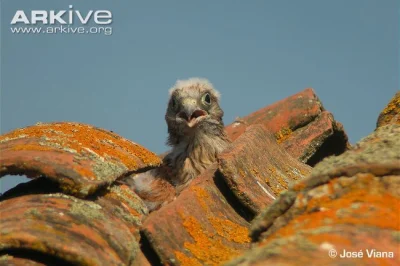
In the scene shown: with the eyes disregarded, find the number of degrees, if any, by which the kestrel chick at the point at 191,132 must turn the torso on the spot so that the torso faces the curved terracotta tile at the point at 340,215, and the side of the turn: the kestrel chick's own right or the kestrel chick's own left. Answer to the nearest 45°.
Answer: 0° — it already faces it

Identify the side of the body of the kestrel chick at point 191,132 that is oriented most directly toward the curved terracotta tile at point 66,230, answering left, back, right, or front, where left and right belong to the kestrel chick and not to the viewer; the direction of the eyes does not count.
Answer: front

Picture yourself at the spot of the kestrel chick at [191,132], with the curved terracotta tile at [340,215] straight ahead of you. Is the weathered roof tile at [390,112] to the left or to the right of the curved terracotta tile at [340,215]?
left

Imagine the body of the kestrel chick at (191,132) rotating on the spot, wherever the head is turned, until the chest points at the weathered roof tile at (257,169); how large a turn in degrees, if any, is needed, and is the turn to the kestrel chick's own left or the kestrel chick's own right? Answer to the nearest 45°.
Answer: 0° — it already faces it

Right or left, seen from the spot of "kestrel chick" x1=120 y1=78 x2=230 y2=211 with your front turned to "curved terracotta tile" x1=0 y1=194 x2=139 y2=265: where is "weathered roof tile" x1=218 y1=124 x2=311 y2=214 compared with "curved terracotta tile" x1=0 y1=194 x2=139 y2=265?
left

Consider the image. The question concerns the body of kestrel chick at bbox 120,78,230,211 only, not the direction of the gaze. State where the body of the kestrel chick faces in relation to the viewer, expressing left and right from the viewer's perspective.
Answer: facing the viewer

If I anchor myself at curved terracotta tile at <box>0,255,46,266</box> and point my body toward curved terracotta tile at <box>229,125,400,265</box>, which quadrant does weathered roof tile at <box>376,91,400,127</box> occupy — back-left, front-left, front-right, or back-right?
front-left

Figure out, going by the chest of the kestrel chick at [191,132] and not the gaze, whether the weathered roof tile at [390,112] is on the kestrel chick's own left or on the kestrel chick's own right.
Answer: on the kestrel chick's own left

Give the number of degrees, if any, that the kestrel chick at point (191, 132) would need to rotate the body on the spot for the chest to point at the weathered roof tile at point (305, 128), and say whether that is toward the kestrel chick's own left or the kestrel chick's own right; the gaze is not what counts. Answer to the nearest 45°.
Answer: approximately 90° to the kestrel chick's own left

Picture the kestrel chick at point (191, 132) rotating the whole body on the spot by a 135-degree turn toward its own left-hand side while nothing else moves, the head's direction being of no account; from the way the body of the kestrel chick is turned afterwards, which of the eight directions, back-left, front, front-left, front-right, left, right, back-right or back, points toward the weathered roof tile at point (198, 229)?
back-right

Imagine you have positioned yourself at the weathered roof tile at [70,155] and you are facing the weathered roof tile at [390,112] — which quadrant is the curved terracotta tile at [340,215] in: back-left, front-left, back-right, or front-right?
front-right
